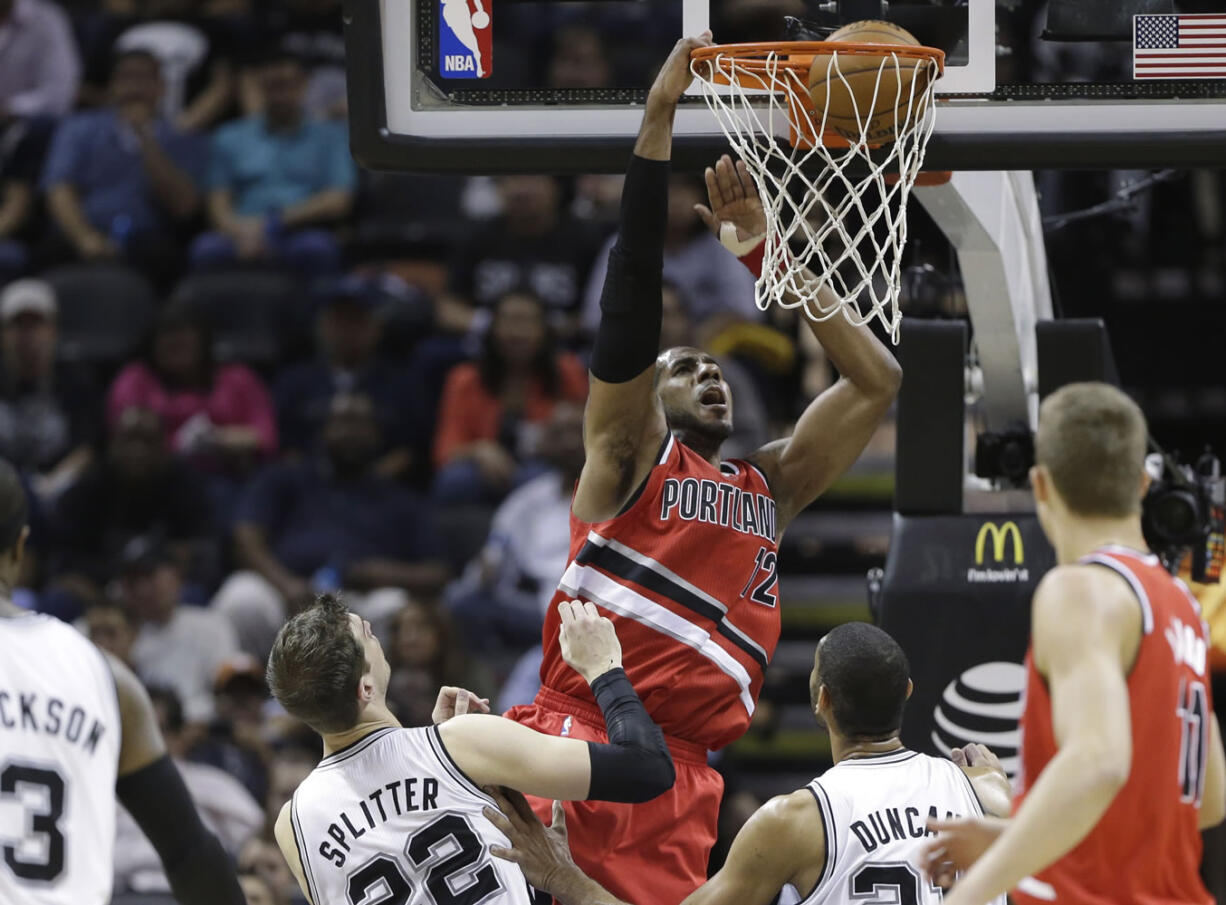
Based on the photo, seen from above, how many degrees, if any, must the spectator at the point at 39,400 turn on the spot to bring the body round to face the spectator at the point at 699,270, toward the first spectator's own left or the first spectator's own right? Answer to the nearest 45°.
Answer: approximately 90° to the first spectator's own left

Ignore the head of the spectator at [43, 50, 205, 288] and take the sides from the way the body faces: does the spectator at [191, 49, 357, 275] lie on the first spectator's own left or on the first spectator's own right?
on the first spectator's own left

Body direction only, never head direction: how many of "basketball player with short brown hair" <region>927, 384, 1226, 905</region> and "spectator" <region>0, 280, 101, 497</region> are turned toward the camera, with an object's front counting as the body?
1

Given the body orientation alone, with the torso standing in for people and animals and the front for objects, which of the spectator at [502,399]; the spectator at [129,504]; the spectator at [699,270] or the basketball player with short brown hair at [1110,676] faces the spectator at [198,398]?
the basketball player with short brown hair

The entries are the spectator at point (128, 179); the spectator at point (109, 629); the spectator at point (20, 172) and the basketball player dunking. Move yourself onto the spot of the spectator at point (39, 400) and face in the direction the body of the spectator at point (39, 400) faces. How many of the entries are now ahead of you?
2

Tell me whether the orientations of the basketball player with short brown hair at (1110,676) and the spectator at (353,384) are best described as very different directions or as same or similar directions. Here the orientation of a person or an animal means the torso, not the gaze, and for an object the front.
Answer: very different directions

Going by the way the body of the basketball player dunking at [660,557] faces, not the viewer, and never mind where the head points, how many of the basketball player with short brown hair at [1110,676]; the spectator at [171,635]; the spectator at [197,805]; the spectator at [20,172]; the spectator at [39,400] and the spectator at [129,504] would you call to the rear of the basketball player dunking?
5

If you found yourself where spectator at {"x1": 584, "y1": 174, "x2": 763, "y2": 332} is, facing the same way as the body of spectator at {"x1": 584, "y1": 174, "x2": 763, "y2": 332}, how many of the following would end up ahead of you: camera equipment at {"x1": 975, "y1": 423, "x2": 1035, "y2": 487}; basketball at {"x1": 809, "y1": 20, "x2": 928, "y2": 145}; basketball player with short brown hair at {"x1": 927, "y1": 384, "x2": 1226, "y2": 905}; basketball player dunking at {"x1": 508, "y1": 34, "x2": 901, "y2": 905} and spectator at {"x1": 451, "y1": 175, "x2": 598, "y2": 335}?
4

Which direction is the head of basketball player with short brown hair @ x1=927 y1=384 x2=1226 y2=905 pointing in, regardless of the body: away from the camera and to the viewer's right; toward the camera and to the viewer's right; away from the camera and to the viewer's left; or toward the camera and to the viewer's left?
away from the camera and to the viewer's left

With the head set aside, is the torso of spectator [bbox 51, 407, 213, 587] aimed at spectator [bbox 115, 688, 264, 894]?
yes

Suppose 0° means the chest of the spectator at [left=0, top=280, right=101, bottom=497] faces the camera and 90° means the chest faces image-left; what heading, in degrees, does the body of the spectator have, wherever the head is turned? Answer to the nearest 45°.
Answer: approximately 0°

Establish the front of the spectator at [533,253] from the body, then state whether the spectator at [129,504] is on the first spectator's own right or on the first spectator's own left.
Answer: on the first spectator's own right

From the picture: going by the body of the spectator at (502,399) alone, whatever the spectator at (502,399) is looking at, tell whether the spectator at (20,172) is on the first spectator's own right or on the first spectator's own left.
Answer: on the first spectator's own right

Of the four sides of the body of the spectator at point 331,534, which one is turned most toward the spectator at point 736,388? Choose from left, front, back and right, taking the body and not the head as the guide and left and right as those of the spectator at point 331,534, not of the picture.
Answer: left

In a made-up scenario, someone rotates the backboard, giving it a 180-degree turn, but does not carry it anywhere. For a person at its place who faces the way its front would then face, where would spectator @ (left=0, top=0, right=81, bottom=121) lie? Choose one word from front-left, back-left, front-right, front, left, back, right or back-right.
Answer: front-left
